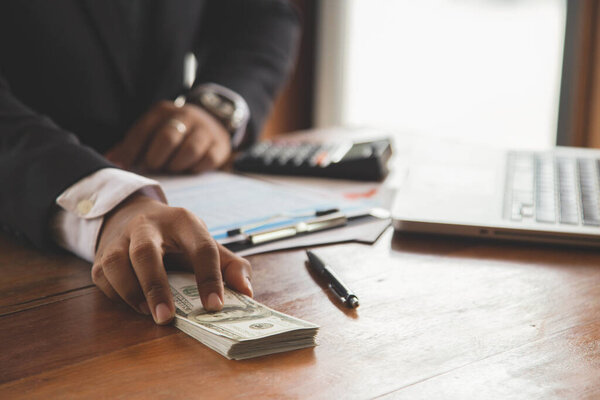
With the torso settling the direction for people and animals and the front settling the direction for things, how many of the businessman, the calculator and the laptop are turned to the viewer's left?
2

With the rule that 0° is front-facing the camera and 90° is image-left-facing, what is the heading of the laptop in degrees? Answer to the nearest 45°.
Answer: approximately 90°

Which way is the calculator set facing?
to the viewer's left

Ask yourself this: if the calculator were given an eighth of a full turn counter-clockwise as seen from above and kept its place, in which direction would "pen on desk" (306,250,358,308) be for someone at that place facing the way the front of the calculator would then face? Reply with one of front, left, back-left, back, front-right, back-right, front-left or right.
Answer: front-left

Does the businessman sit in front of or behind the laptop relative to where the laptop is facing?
in front

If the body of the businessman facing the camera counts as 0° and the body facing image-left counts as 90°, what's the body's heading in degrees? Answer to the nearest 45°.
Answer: approximately 315°

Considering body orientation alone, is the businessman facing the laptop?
no

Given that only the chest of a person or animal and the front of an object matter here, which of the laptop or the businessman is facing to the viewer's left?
the laptop
